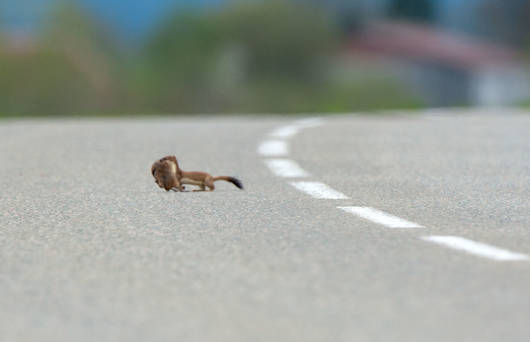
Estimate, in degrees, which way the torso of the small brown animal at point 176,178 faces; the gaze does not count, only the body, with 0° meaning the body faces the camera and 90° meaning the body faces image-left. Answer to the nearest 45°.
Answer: approximately 90°
